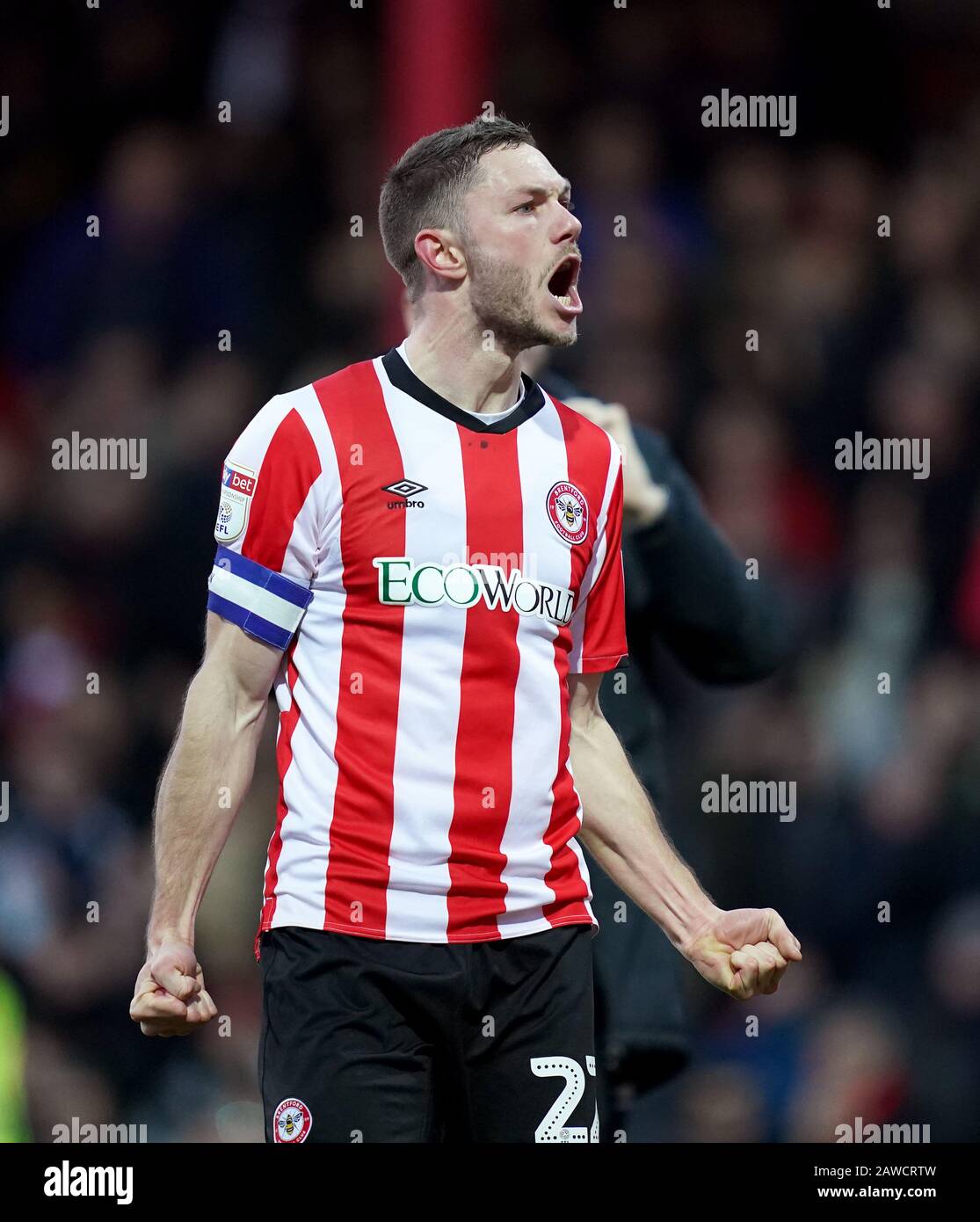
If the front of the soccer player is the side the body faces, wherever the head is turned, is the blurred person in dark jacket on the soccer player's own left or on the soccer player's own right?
on the soccer player's own left

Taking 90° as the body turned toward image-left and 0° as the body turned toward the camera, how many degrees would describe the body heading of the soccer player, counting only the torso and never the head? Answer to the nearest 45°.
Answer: approximately 315°
